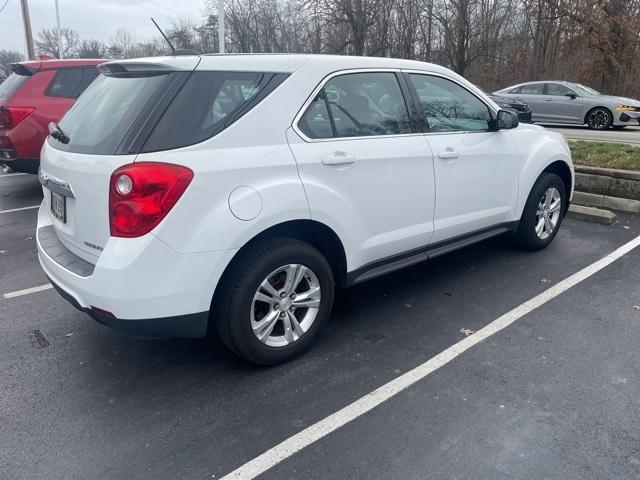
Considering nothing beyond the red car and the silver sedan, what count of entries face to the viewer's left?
0

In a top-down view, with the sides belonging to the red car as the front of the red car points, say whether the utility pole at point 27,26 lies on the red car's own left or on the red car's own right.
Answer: on the red car's own left

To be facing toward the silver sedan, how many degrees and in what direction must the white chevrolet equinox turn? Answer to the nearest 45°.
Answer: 0° — it already faces it

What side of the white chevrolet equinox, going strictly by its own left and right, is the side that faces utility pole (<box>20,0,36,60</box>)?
left

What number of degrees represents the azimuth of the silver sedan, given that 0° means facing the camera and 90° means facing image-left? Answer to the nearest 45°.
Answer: approximately 315°

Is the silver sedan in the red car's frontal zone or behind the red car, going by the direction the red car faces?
frontal zone

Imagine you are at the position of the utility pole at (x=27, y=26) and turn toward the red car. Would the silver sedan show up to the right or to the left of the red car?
left

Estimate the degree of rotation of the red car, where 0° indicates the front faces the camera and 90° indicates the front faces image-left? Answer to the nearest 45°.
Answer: approximately 225°

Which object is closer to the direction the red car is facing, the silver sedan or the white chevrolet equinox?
the silver sedan

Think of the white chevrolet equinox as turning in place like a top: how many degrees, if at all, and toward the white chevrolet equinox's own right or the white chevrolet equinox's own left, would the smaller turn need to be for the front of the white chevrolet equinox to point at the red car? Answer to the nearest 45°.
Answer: approximately 90° to the white chevrolet equinox's own left

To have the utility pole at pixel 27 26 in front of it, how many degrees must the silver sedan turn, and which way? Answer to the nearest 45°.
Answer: approximately 135° to its right

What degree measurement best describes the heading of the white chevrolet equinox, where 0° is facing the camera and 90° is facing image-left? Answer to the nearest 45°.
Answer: approximately 225°

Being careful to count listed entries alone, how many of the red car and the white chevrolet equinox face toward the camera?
0

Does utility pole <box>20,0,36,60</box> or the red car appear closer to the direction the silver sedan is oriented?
the red car

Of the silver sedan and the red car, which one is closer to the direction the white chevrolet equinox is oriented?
the silver sedan
